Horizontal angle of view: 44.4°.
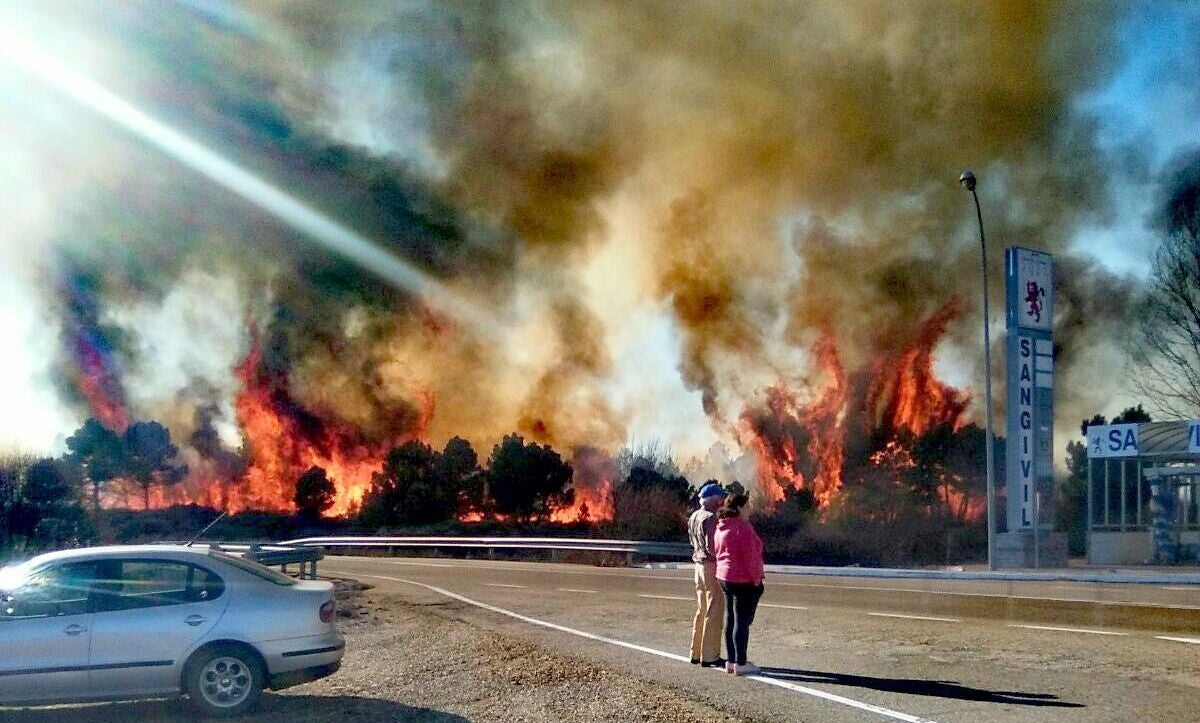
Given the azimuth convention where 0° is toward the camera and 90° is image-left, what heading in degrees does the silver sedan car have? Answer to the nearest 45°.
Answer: approximately 90°

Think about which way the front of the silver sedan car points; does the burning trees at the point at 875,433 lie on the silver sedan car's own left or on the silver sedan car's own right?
on the silver sedan car's own right

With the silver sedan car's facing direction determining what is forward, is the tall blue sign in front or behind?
behind

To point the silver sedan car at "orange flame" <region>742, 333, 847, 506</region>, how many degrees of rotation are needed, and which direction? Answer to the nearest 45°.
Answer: approximately 135° to its right

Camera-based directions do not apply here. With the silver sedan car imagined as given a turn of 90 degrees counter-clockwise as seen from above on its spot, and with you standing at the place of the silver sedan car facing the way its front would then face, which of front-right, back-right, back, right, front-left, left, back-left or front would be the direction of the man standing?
left

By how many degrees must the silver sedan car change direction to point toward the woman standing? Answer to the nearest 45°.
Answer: approximately 180°

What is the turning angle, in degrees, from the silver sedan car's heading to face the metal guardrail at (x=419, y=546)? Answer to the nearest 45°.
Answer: approximately 90° to its right
